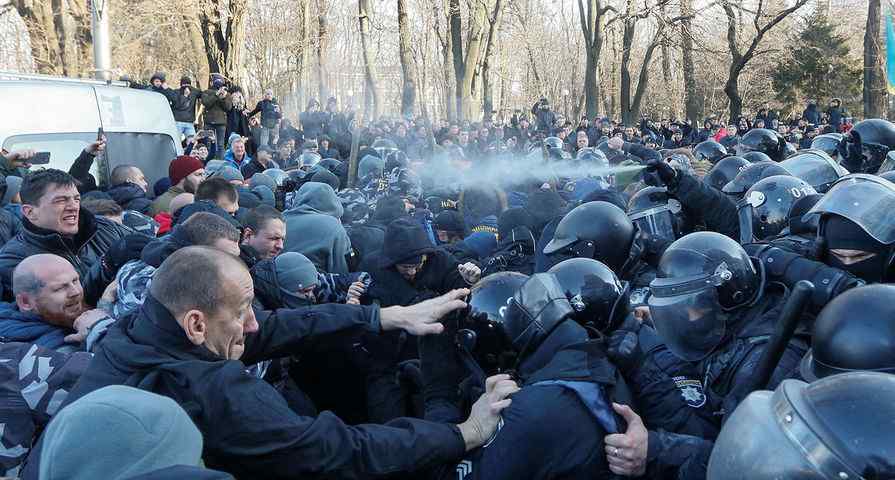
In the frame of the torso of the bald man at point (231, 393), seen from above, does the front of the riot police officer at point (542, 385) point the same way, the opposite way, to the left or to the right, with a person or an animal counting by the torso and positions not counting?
the opposite way

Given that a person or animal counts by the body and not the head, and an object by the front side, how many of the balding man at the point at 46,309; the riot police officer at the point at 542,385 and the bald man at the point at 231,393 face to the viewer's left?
1

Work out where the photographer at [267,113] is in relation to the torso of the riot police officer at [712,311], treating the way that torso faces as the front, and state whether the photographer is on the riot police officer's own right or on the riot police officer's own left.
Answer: on the riot police officer's own right

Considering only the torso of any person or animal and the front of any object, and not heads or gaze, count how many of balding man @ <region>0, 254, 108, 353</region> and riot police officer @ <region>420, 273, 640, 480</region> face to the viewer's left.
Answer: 1

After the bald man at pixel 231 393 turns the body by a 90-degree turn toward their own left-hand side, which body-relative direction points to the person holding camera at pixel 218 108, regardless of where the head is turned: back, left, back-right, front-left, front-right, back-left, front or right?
front

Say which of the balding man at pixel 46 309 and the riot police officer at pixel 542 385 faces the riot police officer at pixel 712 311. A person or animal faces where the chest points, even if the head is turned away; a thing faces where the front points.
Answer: the balding man

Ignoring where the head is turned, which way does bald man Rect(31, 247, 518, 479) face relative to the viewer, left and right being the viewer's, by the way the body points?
facing to the right of the viewer

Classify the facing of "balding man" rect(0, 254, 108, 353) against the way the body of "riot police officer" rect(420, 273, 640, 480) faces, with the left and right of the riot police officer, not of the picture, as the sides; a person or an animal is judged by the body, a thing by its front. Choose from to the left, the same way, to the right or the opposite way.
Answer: the opposite way

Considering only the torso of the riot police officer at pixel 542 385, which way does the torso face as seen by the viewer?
to the viewer's left

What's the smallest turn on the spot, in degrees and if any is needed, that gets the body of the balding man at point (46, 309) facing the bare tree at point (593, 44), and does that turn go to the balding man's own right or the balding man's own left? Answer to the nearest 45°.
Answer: approximately 90° to the balding man's own left

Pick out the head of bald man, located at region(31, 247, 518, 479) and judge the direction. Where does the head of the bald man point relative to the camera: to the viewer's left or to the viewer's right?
to the viewer's right

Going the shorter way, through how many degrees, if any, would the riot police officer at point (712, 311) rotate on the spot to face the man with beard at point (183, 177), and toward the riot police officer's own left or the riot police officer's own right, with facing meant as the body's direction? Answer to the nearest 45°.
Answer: approximately 90° to the riot police officer's own right

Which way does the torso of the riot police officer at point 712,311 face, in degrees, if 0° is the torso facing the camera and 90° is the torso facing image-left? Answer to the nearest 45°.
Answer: approximately 45°

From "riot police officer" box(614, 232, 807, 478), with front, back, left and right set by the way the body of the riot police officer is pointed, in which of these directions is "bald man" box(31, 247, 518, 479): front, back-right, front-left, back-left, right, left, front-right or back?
front

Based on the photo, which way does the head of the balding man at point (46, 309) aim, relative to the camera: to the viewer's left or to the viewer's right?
to the viewer's right
